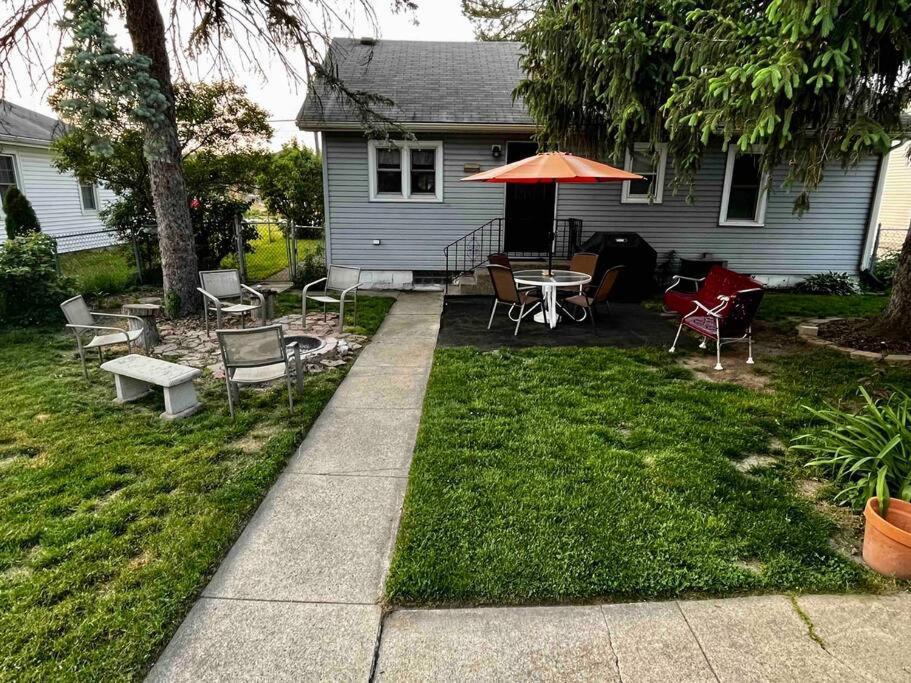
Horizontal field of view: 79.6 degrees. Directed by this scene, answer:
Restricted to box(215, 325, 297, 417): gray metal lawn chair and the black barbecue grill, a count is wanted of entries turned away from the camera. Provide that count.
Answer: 1

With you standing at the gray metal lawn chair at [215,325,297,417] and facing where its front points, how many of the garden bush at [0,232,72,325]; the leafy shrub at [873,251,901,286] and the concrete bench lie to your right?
1

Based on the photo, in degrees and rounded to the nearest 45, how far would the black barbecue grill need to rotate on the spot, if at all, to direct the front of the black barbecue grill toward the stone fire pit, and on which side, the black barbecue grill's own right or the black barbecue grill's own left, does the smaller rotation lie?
approximately 45° to the black barbecue grill's own right

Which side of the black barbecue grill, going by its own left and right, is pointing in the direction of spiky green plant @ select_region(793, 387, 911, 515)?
front

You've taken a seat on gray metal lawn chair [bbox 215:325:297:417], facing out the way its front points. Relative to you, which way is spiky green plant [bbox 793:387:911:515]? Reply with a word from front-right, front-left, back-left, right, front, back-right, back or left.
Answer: back-right

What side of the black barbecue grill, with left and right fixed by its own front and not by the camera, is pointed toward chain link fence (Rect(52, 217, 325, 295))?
right

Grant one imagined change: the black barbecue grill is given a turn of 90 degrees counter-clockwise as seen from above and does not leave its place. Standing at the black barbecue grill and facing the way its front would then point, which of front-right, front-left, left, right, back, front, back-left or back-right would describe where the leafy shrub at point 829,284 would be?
front-left

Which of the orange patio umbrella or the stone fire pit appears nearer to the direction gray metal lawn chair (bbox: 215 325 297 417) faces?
the stone fire pit

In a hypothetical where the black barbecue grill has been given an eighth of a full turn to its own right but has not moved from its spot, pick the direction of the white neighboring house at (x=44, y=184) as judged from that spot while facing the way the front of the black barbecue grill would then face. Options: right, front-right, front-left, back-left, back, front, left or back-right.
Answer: front-right

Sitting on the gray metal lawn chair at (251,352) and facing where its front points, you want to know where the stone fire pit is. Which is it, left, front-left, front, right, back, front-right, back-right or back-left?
front

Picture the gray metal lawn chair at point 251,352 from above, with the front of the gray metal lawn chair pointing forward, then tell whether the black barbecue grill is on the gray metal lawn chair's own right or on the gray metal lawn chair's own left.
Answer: on the gray metal lawn chair's own right

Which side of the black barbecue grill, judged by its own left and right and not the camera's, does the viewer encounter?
front

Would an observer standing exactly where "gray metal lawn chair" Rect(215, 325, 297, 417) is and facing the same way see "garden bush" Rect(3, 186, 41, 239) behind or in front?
in front

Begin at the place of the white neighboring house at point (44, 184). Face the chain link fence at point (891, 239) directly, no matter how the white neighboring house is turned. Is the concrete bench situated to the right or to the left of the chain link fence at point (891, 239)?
right

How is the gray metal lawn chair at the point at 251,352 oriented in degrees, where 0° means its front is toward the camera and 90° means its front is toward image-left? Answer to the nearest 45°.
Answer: approximately 180°
